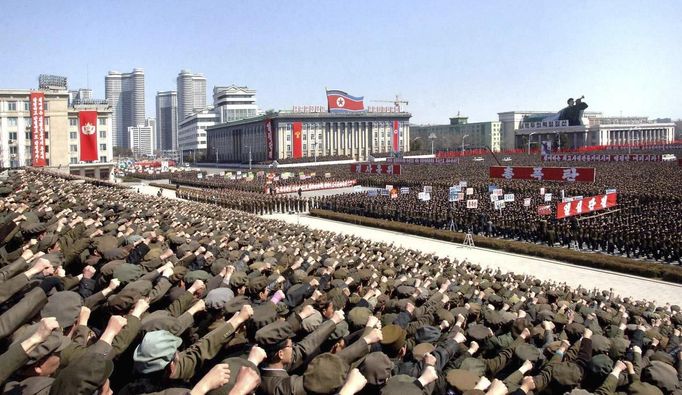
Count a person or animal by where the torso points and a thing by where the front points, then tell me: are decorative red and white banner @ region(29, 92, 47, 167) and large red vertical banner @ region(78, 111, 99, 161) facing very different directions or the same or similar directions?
same or similar directions

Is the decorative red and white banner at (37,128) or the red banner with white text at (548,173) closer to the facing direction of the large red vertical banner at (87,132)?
the red banner with white text

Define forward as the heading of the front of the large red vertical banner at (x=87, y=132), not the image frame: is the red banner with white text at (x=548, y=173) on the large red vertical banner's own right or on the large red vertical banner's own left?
on the large red vertical banner's own left

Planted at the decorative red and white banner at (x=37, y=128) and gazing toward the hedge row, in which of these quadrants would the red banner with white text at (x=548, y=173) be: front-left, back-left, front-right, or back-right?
front-left

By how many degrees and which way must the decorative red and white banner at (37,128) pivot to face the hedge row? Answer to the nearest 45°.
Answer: approximately 45° to its left

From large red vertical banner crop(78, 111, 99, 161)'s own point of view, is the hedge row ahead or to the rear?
ahead

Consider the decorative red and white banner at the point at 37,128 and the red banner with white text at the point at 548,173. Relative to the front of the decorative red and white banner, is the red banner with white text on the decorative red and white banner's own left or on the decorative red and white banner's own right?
on the decorative red and white banner's own left

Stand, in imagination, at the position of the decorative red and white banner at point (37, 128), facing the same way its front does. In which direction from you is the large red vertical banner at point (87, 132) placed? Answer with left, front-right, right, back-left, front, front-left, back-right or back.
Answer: left

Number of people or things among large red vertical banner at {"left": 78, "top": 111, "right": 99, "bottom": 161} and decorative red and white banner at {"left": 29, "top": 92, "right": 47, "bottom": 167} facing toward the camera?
2

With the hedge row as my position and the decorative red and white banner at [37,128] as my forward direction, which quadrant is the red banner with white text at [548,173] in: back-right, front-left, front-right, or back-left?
front-right

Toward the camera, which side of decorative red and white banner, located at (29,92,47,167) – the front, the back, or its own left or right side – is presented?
front

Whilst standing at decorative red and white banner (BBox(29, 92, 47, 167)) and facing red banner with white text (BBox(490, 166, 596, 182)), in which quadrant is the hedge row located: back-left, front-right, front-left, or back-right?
front-right

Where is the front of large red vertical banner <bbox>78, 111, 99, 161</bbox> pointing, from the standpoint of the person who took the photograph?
facing the viewer
